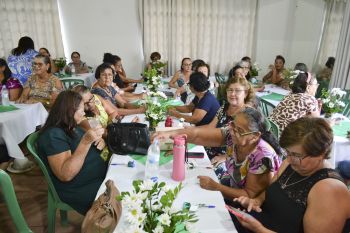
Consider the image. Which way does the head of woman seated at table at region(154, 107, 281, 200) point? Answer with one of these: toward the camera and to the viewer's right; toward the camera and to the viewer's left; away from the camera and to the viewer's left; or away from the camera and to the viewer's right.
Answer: toward the camera and to the viewer's left

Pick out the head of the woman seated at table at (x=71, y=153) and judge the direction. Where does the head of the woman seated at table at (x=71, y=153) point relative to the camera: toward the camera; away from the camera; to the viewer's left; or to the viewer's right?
to the viewer's right

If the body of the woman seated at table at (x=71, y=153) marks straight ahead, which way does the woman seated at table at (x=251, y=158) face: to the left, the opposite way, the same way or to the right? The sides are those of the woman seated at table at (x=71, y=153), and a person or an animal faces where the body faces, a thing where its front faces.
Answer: the opposite way

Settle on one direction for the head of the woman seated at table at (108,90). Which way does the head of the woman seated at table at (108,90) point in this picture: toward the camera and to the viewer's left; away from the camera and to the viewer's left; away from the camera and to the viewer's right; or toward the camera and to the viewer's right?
toward the camera and to the viewer's right

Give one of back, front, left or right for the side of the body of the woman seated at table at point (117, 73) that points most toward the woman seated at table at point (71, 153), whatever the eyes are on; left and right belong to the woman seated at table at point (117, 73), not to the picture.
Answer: right

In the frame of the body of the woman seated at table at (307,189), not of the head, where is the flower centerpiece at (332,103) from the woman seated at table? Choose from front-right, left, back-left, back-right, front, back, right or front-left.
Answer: back-right

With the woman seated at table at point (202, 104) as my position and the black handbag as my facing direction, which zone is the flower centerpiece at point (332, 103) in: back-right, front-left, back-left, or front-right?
back-left

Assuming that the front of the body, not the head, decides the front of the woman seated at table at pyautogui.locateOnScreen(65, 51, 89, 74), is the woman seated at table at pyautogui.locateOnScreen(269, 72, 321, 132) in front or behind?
in front

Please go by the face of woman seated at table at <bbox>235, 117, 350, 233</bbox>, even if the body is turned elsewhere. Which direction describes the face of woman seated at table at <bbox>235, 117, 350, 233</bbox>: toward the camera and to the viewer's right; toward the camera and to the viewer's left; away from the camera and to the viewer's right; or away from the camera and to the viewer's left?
toward the camera and to the viewer's left

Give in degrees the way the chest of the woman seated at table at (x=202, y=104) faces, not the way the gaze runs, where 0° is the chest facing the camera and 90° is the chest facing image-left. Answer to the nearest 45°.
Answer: approximately 90°

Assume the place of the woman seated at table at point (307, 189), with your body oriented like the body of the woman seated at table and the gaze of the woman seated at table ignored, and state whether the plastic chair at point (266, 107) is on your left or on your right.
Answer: on your right
